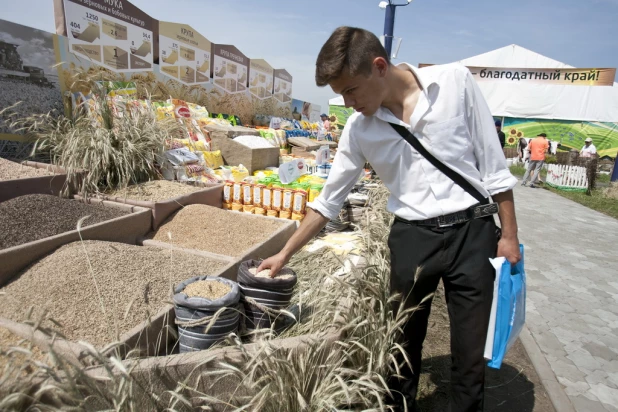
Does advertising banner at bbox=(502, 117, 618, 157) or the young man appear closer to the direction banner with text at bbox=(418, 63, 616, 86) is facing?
the young man

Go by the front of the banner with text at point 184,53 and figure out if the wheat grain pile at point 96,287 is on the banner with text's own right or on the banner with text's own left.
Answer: on the banner with text's own right

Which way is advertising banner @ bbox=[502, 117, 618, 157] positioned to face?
toward the camera

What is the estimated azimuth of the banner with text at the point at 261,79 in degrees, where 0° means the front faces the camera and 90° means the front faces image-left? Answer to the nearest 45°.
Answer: approximately 315°

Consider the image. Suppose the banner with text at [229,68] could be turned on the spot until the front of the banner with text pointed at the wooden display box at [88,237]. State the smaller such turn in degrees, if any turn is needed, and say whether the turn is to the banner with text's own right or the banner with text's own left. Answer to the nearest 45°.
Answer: approximately 45° to the banner with text's own right

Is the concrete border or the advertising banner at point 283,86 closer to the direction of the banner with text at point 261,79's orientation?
the concrete border

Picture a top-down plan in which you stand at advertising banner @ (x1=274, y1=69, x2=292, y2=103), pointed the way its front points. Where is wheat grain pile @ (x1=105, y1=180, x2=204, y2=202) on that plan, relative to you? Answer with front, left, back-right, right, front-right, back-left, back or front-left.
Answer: front-right

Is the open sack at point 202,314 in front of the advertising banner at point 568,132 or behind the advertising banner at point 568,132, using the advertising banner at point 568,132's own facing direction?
in front

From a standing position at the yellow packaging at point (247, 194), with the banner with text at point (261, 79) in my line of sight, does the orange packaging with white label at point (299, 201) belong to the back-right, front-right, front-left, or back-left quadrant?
back-right

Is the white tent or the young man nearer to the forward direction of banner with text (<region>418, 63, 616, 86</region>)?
the young man

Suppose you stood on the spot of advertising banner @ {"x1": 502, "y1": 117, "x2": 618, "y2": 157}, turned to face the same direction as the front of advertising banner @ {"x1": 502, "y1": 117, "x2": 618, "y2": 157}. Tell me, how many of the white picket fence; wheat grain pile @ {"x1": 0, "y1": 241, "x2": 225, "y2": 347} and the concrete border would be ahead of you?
3

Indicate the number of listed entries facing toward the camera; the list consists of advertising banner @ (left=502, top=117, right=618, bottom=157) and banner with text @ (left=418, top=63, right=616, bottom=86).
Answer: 2
